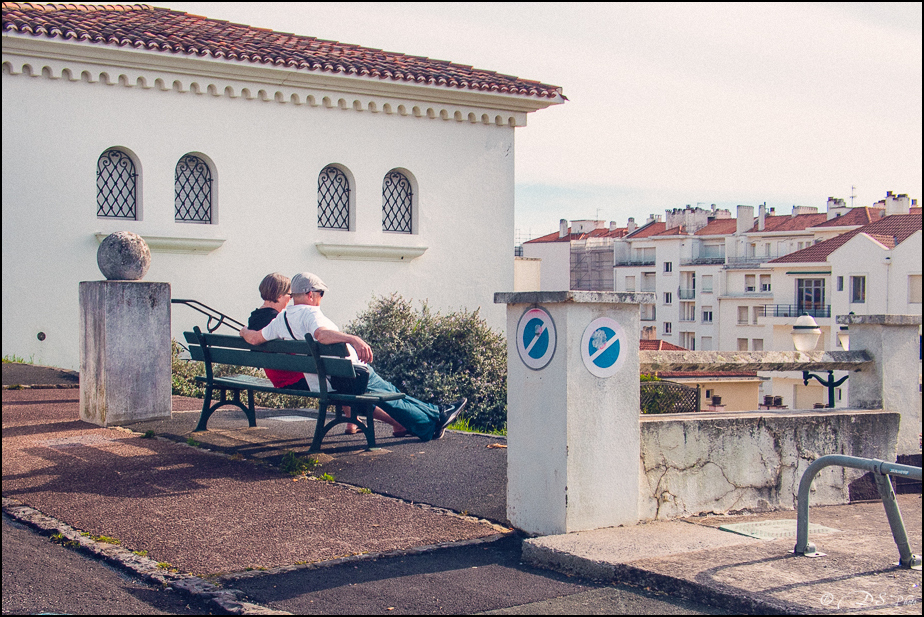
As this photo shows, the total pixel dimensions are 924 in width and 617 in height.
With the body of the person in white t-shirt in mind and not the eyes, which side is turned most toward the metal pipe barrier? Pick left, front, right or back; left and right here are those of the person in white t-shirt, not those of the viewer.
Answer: right

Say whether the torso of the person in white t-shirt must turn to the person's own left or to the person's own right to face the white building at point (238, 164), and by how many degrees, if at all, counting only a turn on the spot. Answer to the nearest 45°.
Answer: approximately 45° to the person's own left

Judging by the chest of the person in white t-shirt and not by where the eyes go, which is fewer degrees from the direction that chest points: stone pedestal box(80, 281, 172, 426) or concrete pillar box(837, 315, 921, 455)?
the concrete pillar

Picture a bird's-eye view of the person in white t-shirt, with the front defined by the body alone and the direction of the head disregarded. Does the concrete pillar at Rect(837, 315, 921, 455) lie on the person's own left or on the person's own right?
on the person's own right

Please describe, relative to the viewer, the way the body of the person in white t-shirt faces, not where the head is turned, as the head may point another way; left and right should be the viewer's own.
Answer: facing away from the viewer and to the right of the viewer

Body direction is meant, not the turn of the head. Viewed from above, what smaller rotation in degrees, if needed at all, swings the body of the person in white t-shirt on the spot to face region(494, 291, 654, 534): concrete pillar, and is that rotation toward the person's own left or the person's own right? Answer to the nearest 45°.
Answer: approximately 90° to the person's own right

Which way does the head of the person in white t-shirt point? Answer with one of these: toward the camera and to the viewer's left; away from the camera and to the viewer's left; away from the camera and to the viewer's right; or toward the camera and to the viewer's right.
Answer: away from the camera and to the viewer's right

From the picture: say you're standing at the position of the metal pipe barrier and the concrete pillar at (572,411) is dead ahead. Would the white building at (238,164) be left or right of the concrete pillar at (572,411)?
right
